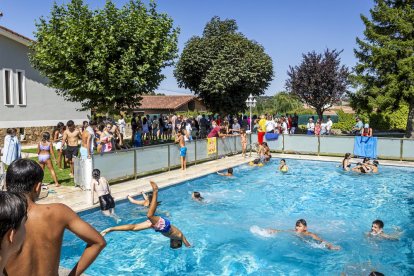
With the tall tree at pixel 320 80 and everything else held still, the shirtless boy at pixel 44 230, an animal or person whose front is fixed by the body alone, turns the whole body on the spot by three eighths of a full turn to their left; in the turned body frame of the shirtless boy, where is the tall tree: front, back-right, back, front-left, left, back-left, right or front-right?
back

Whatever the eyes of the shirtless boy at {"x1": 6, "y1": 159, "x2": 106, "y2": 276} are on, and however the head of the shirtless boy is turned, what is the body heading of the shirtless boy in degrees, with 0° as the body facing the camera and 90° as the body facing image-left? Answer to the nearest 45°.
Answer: approximately 180°

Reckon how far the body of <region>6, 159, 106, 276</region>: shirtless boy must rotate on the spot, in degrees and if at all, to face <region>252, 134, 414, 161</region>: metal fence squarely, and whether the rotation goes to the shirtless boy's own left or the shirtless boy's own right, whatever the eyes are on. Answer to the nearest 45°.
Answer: approximately 45° to the shirtless boy's own right

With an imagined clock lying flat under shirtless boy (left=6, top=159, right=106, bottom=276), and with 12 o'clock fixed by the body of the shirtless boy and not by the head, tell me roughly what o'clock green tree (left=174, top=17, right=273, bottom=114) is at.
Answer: The green tree is roughly at 1 o'clock from the shirtless boy.

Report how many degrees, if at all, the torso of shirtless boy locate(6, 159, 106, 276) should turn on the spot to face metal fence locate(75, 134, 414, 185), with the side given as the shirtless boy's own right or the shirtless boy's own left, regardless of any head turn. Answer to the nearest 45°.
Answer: approximately 45° to the shirtless boy's own right

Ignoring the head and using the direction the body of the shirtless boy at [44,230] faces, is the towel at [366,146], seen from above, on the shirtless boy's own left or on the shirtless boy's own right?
on the shirtless boy's own right

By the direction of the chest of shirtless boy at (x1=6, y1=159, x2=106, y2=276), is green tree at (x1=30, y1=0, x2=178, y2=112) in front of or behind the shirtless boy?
in front

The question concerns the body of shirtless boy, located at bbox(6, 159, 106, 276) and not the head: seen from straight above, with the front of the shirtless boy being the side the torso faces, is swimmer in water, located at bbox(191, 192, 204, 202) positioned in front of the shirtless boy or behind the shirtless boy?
in front

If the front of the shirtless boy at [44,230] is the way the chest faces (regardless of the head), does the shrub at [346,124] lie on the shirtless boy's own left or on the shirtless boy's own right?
on the shirtless boy's own right

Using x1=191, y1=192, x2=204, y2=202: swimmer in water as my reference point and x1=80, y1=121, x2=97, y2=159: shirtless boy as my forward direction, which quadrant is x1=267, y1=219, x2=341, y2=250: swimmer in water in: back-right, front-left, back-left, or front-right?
back-left

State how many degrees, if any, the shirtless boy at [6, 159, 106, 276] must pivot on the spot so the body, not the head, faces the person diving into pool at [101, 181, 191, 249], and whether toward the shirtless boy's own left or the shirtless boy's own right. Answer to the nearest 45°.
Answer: approximately 45° to the shirtless boy's own right
